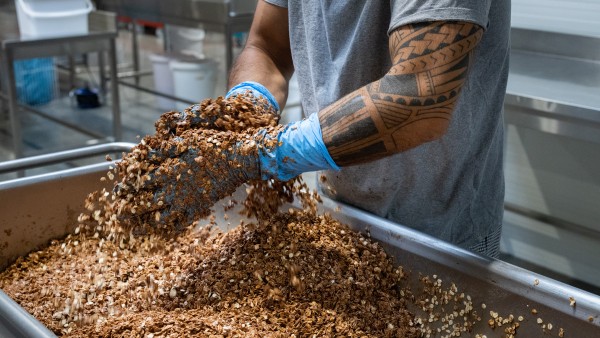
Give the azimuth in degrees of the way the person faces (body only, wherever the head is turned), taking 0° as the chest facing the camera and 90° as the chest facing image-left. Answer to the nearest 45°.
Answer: approximately 45°

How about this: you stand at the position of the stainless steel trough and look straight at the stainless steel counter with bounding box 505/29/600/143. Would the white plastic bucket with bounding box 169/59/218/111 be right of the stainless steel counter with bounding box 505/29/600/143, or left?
left

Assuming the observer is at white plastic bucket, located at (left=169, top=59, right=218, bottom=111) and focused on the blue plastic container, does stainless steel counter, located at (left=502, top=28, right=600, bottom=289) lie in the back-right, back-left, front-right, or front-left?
back-left

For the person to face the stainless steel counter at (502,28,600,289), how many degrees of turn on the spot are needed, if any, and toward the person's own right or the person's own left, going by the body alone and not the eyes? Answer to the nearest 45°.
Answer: approximately 180°

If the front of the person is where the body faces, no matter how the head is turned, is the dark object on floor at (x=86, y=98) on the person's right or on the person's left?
on the person's right

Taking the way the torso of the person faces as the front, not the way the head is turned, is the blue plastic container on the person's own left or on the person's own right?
on the person's own right

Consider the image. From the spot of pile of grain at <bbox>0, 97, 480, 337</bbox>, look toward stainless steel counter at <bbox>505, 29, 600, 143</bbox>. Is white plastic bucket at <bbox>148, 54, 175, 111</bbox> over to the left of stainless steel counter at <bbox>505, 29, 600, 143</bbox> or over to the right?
left
